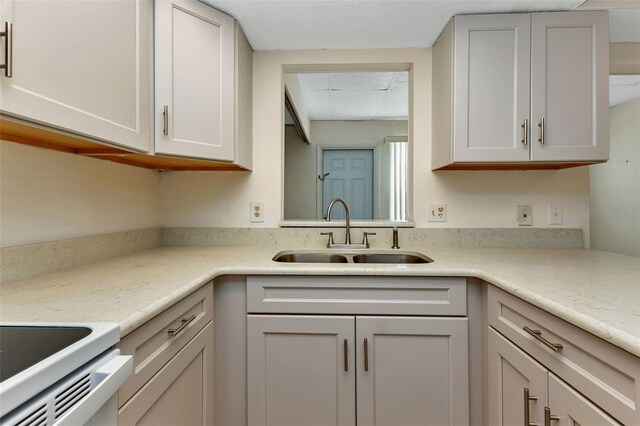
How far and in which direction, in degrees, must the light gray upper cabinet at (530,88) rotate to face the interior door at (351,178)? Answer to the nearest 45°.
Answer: approximately 135° to its right

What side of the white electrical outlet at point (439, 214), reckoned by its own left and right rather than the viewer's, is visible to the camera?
front

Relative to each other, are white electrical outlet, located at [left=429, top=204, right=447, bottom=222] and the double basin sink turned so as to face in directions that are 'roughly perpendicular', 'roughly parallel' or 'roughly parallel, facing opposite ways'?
roughly parallel

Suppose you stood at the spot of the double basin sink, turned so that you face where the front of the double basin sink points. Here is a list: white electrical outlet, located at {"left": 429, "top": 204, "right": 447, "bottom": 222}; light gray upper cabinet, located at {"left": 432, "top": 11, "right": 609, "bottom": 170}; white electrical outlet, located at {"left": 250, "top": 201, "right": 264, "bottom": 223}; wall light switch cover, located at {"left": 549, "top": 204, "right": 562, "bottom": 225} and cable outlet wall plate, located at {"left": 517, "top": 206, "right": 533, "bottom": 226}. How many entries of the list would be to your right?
1

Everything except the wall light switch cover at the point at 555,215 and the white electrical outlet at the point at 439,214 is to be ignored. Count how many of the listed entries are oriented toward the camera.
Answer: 2

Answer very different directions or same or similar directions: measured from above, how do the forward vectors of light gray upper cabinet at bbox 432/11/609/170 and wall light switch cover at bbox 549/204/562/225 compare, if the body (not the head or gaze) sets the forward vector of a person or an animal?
same or similar directions

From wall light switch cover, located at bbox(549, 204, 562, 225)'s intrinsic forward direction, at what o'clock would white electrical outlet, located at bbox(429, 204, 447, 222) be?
The white electrical outlet is roughly at 2 o'clock from the wall light switch cover.

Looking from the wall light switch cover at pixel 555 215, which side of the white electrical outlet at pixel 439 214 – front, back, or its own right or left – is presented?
left

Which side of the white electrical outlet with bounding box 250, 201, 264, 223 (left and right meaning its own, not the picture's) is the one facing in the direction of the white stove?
front

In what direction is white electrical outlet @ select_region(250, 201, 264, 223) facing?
toward the camera

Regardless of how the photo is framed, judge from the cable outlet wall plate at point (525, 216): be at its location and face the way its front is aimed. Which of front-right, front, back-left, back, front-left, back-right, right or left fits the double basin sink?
front-right

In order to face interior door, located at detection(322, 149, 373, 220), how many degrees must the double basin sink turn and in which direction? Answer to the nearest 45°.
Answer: approximately 180°

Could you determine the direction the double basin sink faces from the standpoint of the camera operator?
facing the viewer

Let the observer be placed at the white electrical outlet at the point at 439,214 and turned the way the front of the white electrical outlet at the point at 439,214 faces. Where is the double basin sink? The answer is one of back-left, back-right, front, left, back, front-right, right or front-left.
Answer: front-right

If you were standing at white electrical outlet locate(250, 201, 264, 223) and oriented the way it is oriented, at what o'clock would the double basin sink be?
The double basin sink is roughly at 10 o'clock from the white electrical outlet.

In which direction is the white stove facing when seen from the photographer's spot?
facing the viewer and to the right of the viewer

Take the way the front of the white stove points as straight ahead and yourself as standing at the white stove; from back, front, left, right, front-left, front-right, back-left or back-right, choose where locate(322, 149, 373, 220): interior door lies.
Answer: left

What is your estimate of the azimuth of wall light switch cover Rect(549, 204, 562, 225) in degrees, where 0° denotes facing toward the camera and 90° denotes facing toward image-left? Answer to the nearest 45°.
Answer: approximately 0°

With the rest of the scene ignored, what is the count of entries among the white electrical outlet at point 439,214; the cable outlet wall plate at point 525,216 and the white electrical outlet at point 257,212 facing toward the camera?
3
